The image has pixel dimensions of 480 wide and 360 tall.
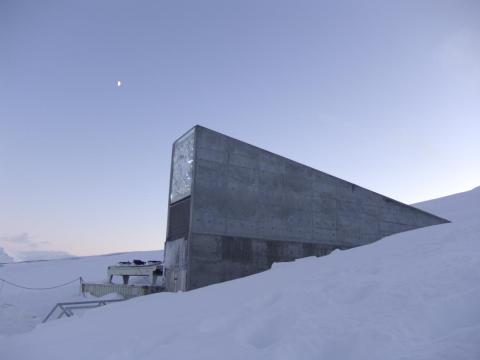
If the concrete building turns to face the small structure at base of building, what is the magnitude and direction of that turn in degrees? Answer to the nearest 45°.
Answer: approximately 45° to its right

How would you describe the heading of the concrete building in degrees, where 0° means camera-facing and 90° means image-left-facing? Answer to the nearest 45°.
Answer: approximately 45°
